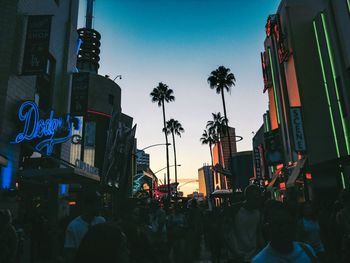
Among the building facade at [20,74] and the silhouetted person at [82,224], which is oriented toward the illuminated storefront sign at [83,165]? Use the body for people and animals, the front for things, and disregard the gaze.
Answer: the silhouetted person

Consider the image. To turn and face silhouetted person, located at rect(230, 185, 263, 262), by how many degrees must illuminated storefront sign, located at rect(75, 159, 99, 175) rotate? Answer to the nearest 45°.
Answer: approximately 45° to its right

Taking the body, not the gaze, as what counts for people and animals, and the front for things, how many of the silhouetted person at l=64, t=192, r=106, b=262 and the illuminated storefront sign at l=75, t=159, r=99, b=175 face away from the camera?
1

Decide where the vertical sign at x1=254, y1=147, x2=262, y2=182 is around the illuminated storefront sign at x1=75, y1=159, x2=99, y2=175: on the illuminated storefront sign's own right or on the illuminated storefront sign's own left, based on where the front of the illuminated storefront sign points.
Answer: on the illuminated storefront sign's own left

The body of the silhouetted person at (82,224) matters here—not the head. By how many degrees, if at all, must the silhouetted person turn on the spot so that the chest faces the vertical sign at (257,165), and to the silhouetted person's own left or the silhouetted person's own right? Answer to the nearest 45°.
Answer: approximately 45° to the silhouetted person's own right

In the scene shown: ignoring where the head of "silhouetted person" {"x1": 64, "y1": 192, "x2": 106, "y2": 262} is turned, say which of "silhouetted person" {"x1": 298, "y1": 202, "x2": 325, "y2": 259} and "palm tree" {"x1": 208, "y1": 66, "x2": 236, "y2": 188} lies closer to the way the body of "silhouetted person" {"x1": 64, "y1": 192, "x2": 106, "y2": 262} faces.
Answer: the palm tree

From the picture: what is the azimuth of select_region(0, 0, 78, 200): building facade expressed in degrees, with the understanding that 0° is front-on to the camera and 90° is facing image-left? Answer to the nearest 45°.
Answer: approximately 315°

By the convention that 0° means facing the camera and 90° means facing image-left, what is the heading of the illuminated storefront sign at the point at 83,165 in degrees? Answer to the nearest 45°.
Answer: approximately 315°

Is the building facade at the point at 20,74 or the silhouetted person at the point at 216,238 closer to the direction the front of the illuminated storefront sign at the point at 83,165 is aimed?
the silhouetted person

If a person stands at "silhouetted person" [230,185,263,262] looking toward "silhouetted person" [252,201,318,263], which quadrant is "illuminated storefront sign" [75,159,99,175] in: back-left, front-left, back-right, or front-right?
back-right

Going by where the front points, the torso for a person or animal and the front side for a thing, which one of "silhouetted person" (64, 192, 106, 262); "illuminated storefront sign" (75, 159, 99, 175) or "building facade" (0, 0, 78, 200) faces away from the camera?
the silhouetted person

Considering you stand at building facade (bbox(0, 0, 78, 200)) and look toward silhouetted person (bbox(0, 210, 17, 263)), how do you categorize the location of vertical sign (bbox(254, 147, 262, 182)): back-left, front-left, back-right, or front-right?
back-left

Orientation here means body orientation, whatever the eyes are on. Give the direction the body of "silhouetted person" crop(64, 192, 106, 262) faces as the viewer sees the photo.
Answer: away from the camera

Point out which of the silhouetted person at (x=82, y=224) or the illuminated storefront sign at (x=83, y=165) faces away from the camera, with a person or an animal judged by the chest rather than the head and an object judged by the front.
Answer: the silhouetted person
